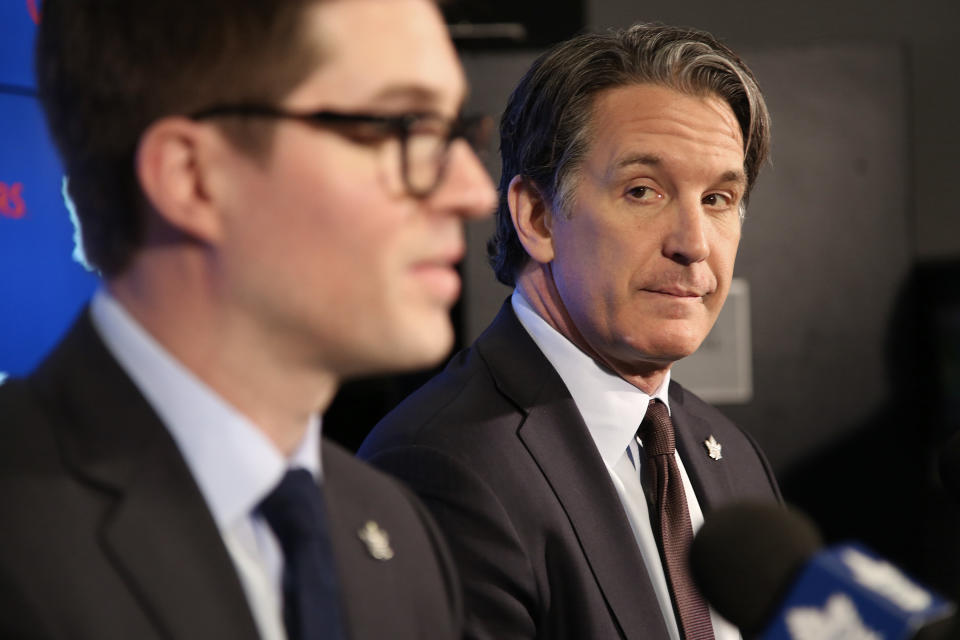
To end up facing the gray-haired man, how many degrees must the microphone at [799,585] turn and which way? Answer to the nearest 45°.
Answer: approximately 90° to its right

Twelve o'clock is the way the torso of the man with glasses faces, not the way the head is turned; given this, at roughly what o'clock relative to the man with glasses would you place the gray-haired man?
The gray-haired man is roughly at 9 o'clock from the man with glasses.

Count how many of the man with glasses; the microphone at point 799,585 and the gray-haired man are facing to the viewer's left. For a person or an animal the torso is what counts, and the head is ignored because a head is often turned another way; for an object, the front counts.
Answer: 1

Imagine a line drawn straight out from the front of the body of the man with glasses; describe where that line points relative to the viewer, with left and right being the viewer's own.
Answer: facing the viewer and to the right of the viewer

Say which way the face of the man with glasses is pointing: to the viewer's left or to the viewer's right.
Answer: to the viewer's right

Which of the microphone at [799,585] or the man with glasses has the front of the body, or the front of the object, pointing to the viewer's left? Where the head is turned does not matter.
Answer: the microphone

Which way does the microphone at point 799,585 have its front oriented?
to the viewer's left
